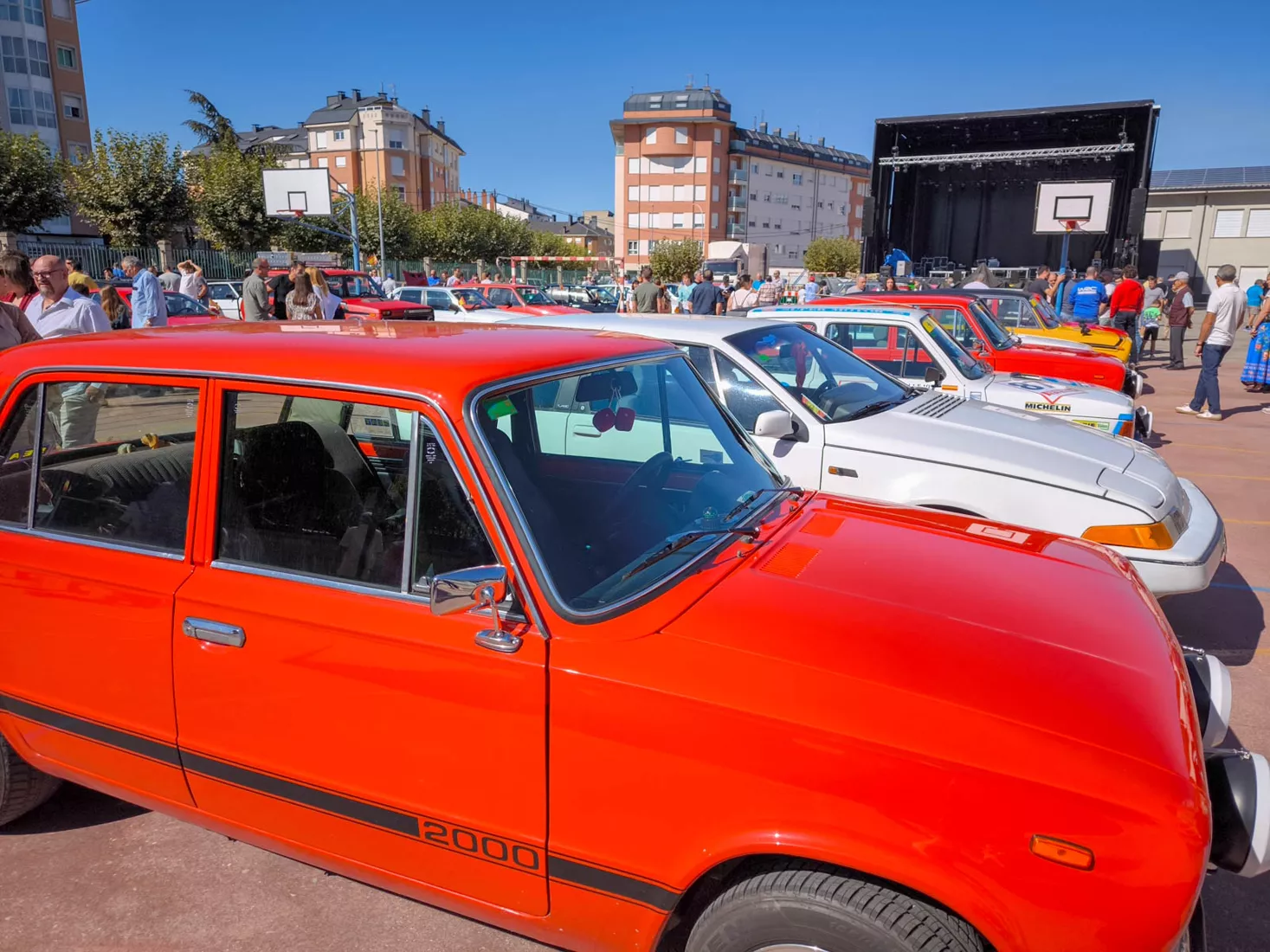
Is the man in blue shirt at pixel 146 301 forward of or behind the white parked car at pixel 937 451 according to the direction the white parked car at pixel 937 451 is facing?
behind

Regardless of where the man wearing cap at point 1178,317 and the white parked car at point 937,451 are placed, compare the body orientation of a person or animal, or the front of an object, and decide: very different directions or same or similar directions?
very different directions

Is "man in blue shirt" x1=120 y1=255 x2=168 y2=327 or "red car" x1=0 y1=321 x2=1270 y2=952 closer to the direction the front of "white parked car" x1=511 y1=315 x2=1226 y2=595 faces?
the red car

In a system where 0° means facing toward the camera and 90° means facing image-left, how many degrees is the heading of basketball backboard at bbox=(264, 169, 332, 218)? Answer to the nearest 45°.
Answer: approximately 45°

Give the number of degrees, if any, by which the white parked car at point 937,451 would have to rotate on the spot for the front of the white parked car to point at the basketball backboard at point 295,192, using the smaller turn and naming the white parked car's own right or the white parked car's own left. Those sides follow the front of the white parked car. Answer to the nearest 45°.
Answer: approximately 180°

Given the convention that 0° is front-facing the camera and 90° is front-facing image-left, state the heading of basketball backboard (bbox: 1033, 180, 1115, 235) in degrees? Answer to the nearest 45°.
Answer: approximately 0°

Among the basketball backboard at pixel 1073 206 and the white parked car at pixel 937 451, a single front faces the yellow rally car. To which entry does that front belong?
the basketball backboard
